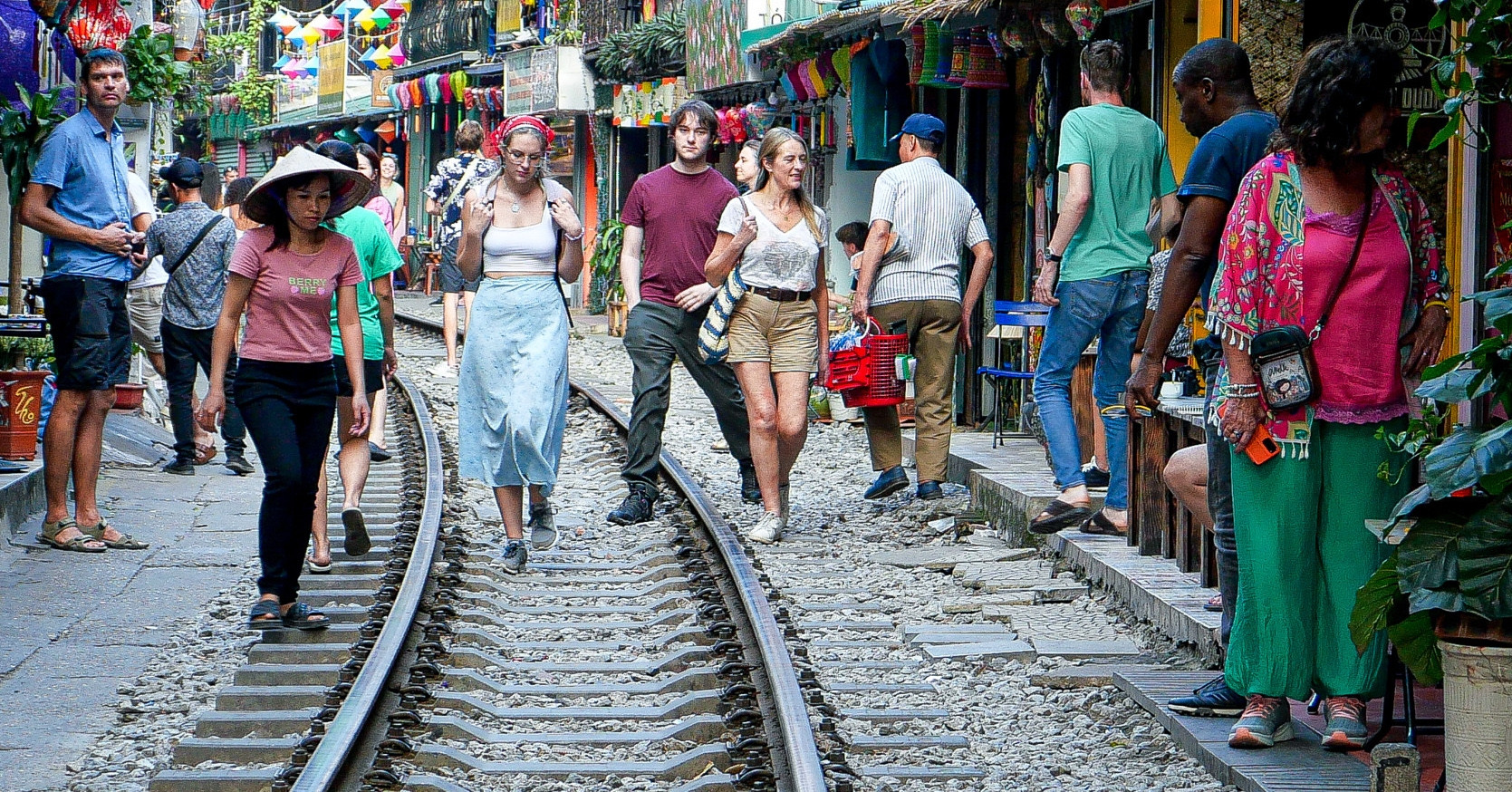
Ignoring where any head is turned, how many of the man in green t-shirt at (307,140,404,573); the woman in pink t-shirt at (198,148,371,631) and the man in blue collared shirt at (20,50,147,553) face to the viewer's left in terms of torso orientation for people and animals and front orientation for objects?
0

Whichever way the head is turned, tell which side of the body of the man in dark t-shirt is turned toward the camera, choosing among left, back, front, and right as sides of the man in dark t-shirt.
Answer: left

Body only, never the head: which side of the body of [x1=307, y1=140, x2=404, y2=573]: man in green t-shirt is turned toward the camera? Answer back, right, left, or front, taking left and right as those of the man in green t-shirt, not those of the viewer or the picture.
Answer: back

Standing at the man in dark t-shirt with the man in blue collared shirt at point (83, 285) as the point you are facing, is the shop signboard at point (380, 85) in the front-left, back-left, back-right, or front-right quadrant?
front-right

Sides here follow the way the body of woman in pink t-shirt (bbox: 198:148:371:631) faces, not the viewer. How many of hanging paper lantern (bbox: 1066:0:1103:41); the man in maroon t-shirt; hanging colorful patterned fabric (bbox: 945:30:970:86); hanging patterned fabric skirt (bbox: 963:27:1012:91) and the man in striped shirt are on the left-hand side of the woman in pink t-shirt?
5

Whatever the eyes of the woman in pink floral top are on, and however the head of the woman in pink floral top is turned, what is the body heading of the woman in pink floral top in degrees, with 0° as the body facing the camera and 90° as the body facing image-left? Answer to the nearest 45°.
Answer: approximately 0°

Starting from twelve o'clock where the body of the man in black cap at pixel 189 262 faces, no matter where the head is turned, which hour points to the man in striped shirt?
The man in striped shirt is roughly at 4 o'clock from the man in black cap.

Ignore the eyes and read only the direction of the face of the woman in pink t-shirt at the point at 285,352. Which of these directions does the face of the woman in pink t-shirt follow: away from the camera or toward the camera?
toward the camera

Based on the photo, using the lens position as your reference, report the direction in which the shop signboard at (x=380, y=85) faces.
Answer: facing the viewer

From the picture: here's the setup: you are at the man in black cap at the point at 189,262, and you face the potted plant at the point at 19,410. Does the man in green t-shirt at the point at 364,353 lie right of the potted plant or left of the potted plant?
left

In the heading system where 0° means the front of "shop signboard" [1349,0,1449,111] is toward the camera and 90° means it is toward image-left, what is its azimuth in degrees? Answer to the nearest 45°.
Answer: approximately 0°

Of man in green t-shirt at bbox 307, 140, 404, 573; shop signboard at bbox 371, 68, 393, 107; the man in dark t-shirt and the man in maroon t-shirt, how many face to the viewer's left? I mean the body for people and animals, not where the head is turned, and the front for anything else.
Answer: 1

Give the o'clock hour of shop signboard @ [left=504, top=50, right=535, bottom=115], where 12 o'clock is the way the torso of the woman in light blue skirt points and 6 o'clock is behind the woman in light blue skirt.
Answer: The shop signboard is roughly at 6 o'clock from the woman in light blue skirt.

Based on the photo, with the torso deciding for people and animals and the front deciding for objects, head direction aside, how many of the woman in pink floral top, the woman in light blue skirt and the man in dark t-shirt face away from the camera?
0

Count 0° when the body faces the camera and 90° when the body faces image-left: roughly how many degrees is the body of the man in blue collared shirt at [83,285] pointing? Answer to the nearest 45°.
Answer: approximately 315°
